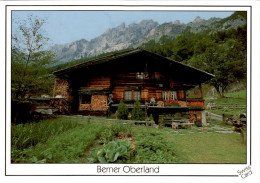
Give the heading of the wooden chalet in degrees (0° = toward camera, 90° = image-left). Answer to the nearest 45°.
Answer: approximately 0°

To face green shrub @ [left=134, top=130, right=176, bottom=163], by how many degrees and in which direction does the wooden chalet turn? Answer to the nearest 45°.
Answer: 0° — it already faces it

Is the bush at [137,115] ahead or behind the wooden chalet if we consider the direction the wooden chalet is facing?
ahead

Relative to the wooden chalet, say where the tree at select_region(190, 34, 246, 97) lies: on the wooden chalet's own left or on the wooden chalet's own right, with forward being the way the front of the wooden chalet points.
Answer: on the wooden chalet's own left

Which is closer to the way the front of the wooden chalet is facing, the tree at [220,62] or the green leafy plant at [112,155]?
the green leafy plant

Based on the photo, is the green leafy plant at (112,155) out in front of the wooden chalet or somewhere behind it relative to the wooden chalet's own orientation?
in front
